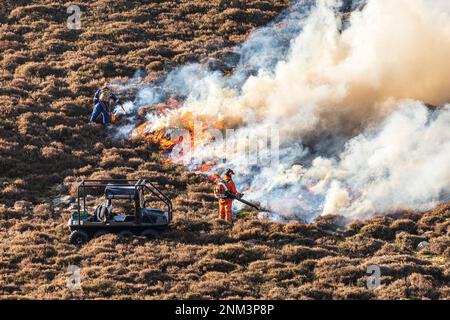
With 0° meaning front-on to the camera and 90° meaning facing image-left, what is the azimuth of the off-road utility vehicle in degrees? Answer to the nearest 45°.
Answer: approximately 270°

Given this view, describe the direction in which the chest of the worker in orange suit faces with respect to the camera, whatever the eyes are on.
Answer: to the viewer's right

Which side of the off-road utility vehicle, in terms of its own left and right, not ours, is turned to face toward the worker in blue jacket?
left

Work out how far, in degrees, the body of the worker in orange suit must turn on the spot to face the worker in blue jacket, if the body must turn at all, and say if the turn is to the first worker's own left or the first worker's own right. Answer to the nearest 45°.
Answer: approximately 135° to the first worker's own left

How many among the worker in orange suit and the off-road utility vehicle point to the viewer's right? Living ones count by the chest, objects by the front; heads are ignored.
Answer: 2

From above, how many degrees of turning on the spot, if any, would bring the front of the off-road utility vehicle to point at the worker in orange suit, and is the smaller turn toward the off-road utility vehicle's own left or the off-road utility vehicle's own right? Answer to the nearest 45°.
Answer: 0° — it already faces them
